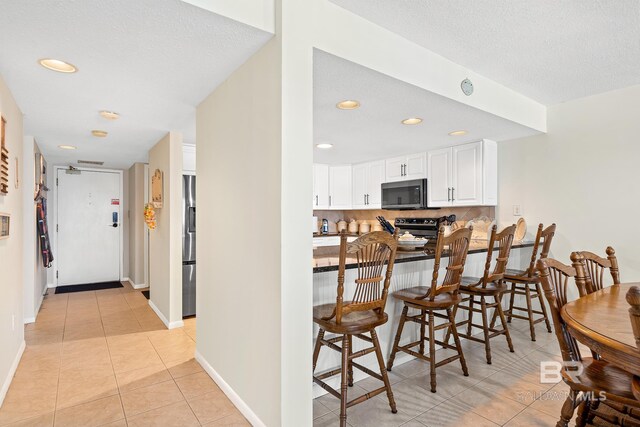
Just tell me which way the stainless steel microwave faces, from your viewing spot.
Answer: facing the viewer and to the left of the viewer

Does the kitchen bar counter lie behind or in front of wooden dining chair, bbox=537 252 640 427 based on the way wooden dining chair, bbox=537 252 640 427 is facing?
behind

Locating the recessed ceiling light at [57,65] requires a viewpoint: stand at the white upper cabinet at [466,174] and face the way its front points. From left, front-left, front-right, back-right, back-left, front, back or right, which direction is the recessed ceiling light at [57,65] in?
front

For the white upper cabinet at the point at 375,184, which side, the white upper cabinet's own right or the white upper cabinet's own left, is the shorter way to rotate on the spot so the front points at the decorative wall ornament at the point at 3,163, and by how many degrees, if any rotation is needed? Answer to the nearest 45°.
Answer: approximately 45° to the white upper cabinet's own right

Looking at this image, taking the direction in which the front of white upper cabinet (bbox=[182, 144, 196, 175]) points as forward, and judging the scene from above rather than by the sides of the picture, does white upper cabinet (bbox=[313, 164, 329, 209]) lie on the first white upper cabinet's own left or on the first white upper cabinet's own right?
on the first white upper cabinet's own left

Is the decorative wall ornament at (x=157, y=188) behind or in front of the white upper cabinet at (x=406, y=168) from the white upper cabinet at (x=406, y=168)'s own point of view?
in front

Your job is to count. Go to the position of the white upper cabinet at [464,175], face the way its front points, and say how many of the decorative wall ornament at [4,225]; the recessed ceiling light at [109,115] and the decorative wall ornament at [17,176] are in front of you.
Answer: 3

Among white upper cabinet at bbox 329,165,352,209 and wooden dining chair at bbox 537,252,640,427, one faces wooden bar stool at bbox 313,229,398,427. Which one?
the white upper cabinet

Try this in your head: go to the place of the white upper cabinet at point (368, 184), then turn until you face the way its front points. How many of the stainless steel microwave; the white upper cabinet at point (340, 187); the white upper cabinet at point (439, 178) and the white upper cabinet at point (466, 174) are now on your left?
3

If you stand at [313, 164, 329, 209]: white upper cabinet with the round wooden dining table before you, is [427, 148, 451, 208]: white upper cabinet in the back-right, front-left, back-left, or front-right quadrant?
front-left
